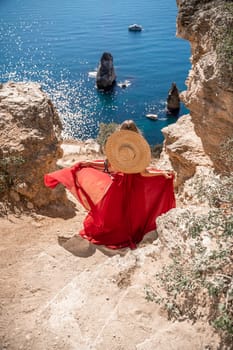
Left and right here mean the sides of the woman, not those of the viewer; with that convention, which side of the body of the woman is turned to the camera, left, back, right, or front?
back

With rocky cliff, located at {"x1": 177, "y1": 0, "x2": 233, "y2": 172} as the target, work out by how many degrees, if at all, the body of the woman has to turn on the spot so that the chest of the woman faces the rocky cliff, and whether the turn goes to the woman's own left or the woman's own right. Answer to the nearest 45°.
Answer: approximately 45° to the woman's own right

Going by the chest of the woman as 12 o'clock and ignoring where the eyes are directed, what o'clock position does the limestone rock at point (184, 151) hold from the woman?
The limestone rock is roughly at 1 o'clock from the woman.

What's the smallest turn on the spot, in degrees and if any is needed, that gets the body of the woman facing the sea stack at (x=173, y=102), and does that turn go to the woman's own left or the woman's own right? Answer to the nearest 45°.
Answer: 0° — they already face it

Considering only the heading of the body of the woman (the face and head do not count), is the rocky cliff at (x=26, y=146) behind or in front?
in front
